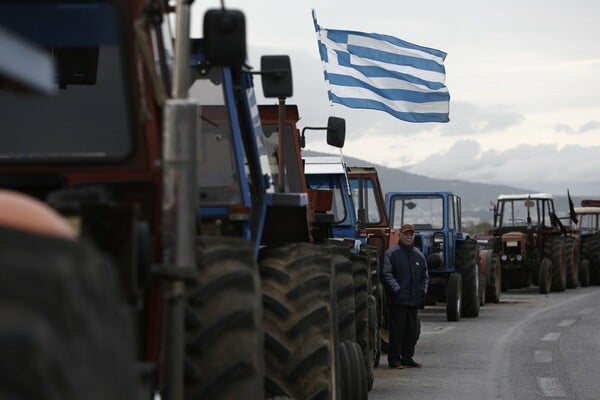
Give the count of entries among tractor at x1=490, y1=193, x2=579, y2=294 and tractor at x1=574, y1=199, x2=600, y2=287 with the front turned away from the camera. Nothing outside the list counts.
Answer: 0

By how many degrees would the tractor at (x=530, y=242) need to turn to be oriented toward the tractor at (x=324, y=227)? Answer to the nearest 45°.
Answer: approximately 45° to its left

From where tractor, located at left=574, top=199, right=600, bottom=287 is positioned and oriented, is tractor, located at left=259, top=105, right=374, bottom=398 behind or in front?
in front

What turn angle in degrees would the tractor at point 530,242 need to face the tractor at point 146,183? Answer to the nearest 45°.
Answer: approximately 45° to its left

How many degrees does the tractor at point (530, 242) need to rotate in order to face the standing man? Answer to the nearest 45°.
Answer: approximately 45° to its left

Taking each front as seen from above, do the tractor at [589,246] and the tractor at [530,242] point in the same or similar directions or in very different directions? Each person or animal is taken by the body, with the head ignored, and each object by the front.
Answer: same or similar directions

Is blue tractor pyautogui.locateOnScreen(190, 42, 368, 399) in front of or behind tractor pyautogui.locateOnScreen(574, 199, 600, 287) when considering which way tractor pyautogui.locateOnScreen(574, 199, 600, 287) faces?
in front

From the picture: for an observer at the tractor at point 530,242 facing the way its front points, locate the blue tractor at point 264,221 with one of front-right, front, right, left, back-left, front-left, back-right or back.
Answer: front-left

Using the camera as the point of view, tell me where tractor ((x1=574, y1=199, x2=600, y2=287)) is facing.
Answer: facing the viewer and to the left of the viewer
